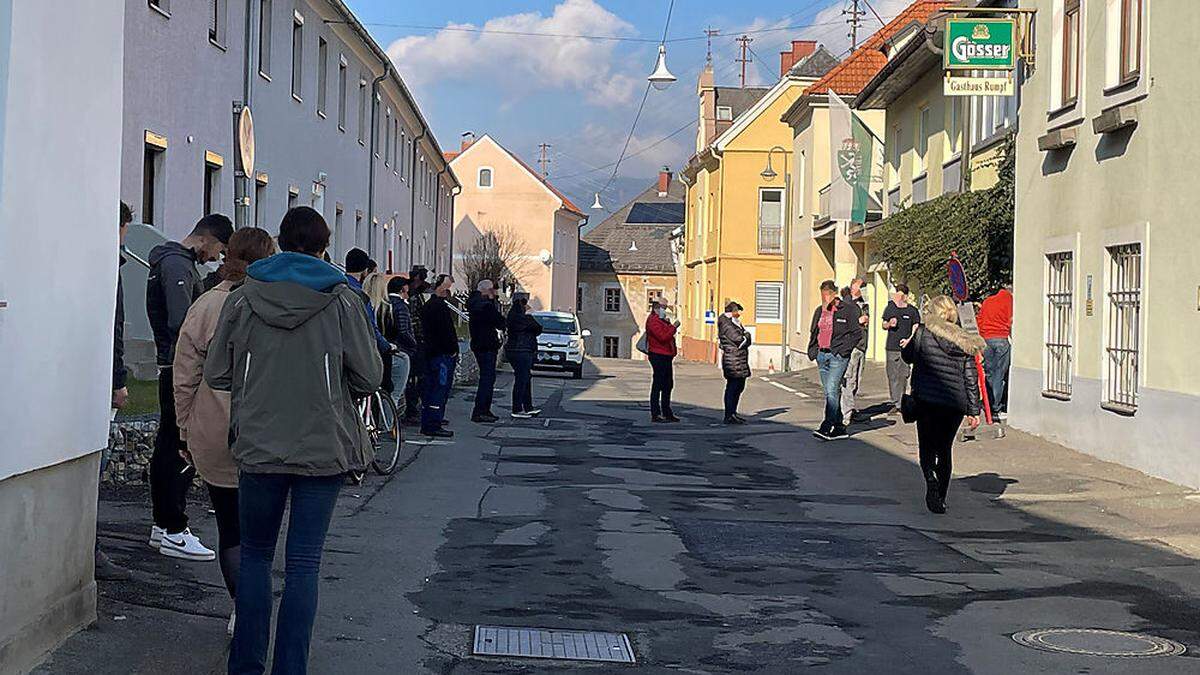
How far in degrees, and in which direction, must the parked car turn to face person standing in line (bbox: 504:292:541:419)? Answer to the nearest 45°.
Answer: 0° — it already faces them

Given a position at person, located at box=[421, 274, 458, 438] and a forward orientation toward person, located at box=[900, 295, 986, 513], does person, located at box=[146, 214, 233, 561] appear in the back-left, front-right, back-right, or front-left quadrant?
front-right

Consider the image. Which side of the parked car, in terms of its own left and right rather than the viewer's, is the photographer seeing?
front

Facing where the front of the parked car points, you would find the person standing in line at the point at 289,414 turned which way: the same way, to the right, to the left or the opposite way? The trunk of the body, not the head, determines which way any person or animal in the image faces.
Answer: the opposite way

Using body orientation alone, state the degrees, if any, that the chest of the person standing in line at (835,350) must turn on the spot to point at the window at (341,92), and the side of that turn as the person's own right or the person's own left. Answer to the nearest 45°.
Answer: approximately 90° to the person's own right

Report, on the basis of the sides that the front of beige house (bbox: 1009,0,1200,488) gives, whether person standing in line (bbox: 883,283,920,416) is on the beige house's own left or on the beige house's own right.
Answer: on the beige house's own right

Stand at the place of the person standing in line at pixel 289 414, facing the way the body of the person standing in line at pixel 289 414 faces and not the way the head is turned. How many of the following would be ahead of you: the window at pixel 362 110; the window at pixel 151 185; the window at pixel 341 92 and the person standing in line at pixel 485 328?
4

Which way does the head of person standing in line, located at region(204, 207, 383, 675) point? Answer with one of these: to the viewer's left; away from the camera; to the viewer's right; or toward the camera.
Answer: away from the camera

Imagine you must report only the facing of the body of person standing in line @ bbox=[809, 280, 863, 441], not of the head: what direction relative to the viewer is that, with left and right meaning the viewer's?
facing the viewer and to the left of the viewer
